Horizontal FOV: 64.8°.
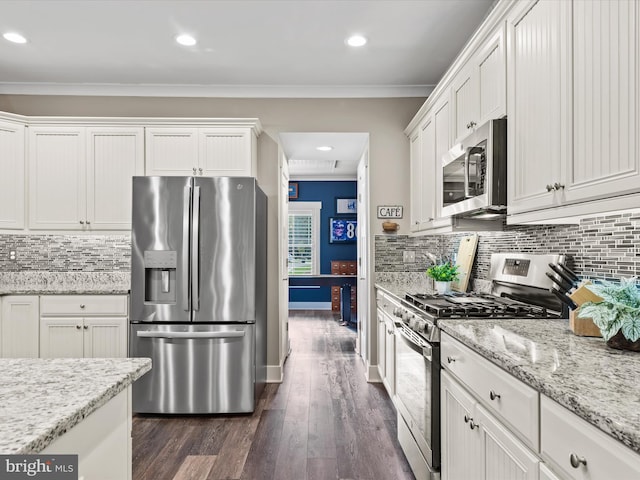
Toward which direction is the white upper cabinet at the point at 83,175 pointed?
toward the camera

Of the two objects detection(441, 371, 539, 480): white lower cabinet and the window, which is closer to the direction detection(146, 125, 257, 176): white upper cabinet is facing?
the white lower cabinet

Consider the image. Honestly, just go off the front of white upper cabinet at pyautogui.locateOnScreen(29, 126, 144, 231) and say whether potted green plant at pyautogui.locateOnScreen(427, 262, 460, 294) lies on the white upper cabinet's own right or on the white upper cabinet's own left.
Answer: on the white upper cabinet's own left

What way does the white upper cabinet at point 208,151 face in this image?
toward the camera

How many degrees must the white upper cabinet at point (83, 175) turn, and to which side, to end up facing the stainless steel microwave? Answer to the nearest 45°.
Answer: approximately 45° to its left

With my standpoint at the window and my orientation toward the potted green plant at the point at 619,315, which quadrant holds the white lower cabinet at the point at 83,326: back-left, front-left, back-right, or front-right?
front-right

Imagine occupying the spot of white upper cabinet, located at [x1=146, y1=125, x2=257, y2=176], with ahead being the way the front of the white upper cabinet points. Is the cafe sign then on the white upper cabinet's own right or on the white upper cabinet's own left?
on the white upper cabinet's own left

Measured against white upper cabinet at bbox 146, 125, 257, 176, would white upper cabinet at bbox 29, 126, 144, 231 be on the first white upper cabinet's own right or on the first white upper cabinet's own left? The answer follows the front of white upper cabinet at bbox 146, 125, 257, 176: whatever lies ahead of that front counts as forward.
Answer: on the first white upper cabinet's own right

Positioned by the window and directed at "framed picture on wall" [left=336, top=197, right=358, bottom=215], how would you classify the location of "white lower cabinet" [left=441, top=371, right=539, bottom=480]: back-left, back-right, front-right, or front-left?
front-right

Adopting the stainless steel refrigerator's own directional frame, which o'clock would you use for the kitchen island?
The kitchen island is roughly at 12 o'clock from the stainless steel refrigerator.
